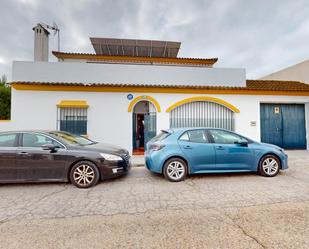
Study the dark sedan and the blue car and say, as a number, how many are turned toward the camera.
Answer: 0

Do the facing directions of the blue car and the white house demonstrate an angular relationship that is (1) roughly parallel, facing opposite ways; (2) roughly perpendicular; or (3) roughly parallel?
roughly perpendicular

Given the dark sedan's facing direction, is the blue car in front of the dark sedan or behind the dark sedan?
in front

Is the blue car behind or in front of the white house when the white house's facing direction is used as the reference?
in front

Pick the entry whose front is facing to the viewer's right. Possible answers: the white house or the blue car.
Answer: the blue car

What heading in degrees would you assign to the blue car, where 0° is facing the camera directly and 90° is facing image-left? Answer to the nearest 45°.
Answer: approximately 270°

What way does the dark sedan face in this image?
to the viewer's right

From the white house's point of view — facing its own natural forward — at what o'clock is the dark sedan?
The dark sedan is roughly at 1 o'clock from the white house.

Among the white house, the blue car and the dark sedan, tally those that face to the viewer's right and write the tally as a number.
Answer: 2

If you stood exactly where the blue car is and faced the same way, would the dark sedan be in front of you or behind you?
behind

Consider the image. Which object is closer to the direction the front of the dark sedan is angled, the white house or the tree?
the white house
